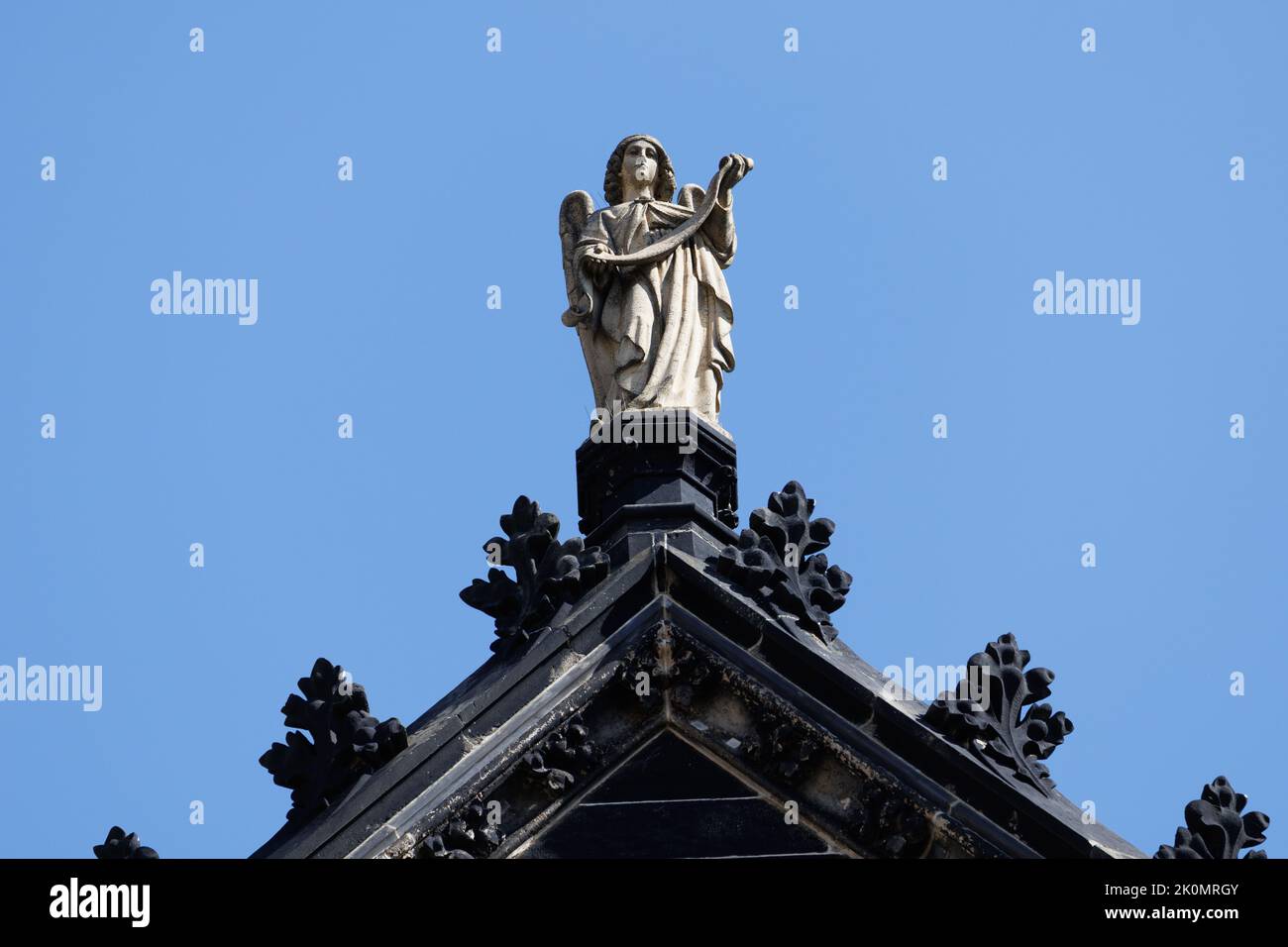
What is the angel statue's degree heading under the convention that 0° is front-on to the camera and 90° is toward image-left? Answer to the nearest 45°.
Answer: approximately 0°
